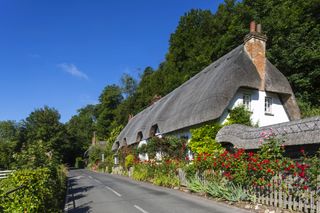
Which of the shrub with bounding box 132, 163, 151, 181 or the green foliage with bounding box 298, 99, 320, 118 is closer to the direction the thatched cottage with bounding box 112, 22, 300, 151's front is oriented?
the shrub

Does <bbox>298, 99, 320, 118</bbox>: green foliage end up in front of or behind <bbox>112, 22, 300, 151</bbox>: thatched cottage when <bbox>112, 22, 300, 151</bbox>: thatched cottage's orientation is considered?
behind

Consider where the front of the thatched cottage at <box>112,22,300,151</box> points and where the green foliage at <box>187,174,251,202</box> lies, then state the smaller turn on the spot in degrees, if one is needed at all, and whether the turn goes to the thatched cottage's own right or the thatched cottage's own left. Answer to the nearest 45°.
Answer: approximately 45° to the thatched cottage's own left

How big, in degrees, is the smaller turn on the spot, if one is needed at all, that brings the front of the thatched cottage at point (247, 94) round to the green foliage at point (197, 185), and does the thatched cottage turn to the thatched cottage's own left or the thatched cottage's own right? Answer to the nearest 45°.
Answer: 0° — it already faces it

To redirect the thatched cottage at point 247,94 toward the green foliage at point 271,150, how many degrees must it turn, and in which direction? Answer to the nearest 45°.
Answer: approximately 45° to its left

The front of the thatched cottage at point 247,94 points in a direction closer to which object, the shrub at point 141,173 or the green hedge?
the green hedge

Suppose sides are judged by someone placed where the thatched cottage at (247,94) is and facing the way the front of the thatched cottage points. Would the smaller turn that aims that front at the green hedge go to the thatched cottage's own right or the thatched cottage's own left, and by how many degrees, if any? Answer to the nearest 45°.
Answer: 0° — it already faces it

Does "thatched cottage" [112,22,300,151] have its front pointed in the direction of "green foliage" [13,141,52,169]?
yes

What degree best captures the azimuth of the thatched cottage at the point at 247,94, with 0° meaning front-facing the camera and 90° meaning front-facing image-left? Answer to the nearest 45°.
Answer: approximately 45°

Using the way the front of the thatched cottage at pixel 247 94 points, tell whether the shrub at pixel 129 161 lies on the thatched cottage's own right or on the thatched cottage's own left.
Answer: on the thatched cottage's own right
